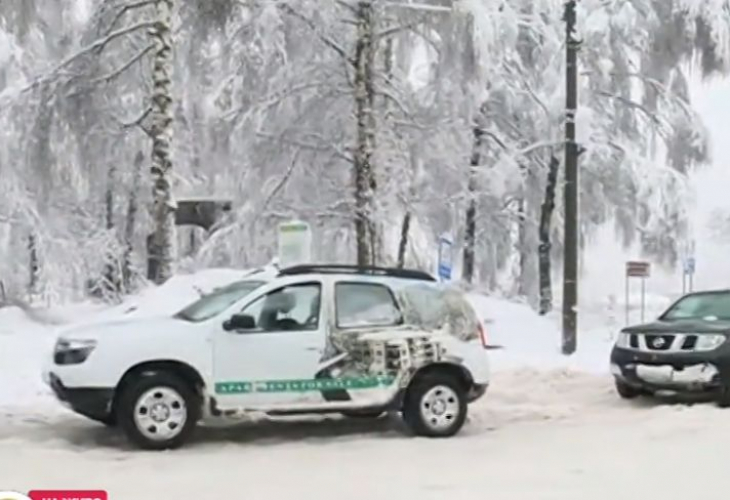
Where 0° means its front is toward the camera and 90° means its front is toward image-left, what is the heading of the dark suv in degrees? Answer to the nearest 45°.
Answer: approximately 45°

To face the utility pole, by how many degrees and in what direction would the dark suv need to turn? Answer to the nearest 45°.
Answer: approximately 135° to its right

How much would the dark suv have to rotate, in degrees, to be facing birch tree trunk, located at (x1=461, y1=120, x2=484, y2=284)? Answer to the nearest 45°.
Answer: approximately 135° to its right

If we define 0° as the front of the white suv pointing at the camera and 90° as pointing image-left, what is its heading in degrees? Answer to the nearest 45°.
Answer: approximately 90°

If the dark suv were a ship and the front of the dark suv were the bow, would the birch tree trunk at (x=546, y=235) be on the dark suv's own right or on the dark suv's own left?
on the dark suv's own right

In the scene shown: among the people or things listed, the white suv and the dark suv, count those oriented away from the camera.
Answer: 0

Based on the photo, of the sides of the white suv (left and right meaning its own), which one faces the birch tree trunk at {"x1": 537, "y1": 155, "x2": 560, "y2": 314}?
right

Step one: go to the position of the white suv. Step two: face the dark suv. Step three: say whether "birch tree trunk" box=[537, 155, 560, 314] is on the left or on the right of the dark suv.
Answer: left

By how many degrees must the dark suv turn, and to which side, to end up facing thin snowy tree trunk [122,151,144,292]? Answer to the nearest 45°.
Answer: approximately 90° to its right

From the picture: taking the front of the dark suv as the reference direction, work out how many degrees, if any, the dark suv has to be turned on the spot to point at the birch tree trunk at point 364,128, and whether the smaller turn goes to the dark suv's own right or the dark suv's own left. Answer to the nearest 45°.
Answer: approximately 90° to the dark suv's own right
